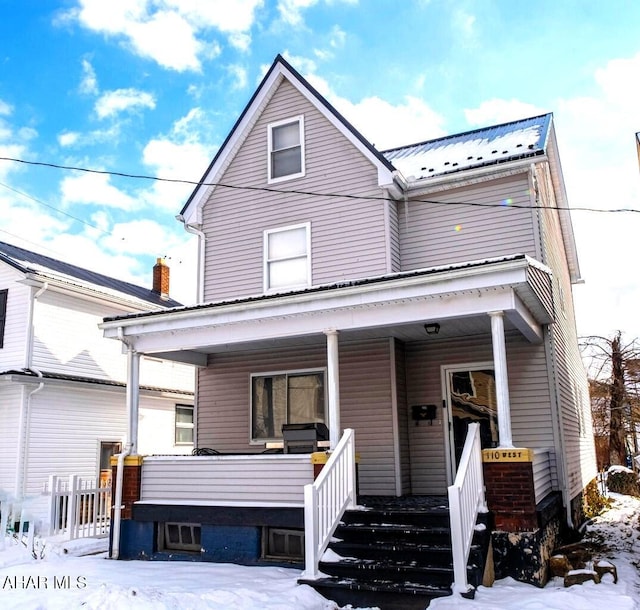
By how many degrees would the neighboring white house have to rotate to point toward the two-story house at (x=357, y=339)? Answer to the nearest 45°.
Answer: approximately 90° to its left

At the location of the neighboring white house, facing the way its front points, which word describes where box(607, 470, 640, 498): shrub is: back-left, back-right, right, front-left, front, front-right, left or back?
back-left

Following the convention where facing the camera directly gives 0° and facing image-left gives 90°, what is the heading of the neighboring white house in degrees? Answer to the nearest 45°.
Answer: approximately 45°

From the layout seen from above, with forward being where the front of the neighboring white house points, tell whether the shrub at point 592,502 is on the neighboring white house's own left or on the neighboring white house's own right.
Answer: on the neighboring white house's own left

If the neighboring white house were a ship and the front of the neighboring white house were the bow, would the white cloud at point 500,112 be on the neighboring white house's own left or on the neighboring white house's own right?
on the neighboring white house's own left

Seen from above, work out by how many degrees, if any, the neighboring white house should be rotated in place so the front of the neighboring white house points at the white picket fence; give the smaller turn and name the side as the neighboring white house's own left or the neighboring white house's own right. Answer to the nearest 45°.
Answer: approximately 45° to the neighboring white house's own left
